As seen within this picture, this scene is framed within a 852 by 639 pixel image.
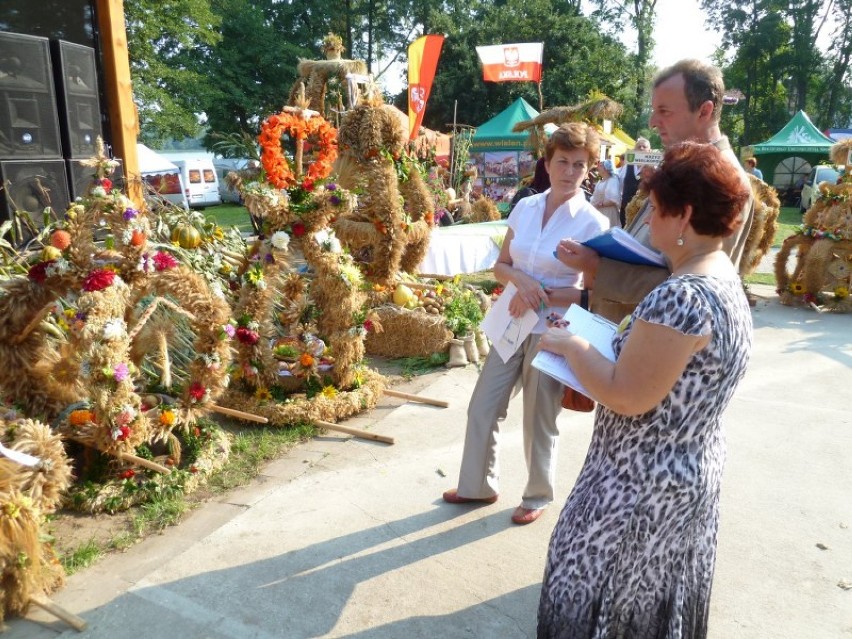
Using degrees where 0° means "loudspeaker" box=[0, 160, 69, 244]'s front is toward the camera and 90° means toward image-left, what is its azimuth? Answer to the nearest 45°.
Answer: approximately 315°

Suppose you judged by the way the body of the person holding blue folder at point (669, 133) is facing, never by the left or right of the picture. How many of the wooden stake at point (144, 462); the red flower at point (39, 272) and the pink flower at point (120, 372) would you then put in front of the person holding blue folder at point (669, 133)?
3

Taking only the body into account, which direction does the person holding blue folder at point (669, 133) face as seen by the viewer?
to the viewer's left

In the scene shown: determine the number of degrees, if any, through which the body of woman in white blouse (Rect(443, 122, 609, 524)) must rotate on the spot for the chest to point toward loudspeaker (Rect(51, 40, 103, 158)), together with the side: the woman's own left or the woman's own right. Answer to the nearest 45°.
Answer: approximately 90° to the woman's own right

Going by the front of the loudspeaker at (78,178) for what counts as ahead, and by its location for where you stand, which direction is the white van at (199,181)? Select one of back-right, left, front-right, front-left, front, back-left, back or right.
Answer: back-left

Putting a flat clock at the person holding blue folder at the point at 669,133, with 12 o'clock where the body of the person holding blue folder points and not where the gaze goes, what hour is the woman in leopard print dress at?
The woman in leopard print dress is roughly at 9 o'clock from the person holding blue folder.

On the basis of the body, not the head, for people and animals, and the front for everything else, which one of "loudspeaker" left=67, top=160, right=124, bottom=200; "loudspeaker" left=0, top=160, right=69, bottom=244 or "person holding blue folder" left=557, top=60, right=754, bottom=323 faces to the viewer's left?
the person holding blue folder
